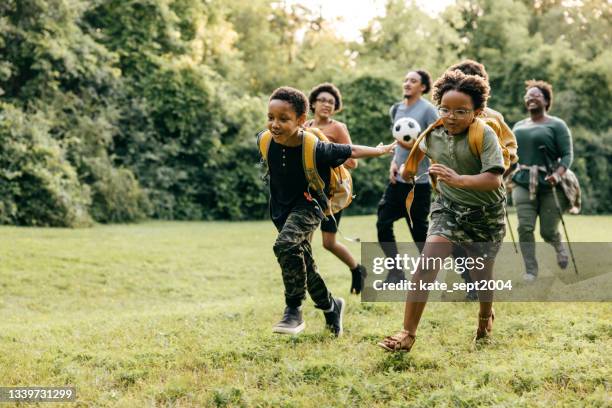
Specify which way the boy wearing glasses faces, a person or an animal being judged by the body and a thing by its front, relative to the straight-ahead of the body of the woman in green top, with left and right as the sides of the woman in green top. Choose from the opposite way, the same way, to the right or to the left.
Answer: the same way

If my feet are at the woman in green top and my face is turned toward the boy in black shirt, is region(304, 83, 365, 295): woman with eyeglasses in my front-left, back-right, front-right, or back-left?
front-right

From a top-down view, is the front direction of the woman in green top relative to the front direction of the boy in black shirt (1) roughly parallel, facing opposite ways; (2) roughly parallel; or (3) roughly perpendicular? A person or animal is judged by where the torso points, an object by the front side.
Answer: roughly parallel

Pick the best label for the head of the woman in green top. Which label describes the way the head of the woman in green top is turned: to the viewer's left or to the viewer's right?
to the viewer's left

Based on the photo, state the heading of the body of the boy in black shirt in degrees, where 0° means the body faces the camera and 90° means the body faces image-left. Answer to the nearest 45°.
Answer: approximately 45°

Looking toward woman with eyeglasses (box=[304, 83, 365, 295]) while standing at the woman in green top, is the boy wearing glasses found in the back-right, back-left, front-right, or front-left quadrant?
front-left

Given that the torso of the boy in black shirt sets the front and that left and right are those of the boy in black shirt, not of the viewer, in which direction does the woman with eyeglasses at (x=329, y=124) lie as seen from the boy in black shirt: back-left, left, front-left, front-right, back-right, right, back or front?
back-right

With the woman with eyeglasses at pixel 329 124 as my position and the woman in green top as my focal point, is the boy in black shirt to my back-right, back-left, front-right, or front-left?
back-right

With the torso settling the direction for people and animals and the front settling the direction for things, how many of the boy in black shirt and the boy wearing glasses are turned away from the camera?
0

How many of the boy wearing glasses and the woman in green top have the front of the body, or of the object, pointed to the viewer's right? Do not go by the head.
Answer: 0

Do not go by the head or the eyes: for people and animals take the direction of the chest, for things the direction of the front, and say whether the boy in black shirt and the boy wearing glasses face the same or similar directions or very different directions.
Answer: same or similar directions

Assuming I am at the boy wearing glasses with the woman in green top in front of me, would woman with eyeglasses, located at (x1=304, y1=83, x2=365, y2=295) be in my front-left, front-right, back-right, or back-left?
front-left

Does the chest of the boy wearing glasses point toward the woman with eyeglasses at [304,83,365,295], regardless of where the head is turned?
no

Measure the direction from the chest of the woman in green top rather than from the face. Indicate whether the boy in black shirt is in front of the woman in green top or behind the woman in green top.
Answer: in front

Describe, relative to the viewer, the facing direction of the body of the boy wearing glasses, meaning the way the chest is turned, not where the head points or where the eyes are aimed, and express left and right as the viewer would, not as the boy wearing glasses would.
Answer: facing the viewer and to the left of the viewer

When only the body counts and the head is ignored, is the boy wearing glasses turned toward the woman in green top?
no

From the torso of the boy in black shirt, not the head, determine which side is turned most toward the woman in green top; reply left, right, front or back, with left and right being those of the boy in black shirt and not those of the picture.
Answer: back

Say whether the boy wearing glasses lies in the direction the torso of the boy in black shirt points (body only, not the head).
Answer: no
